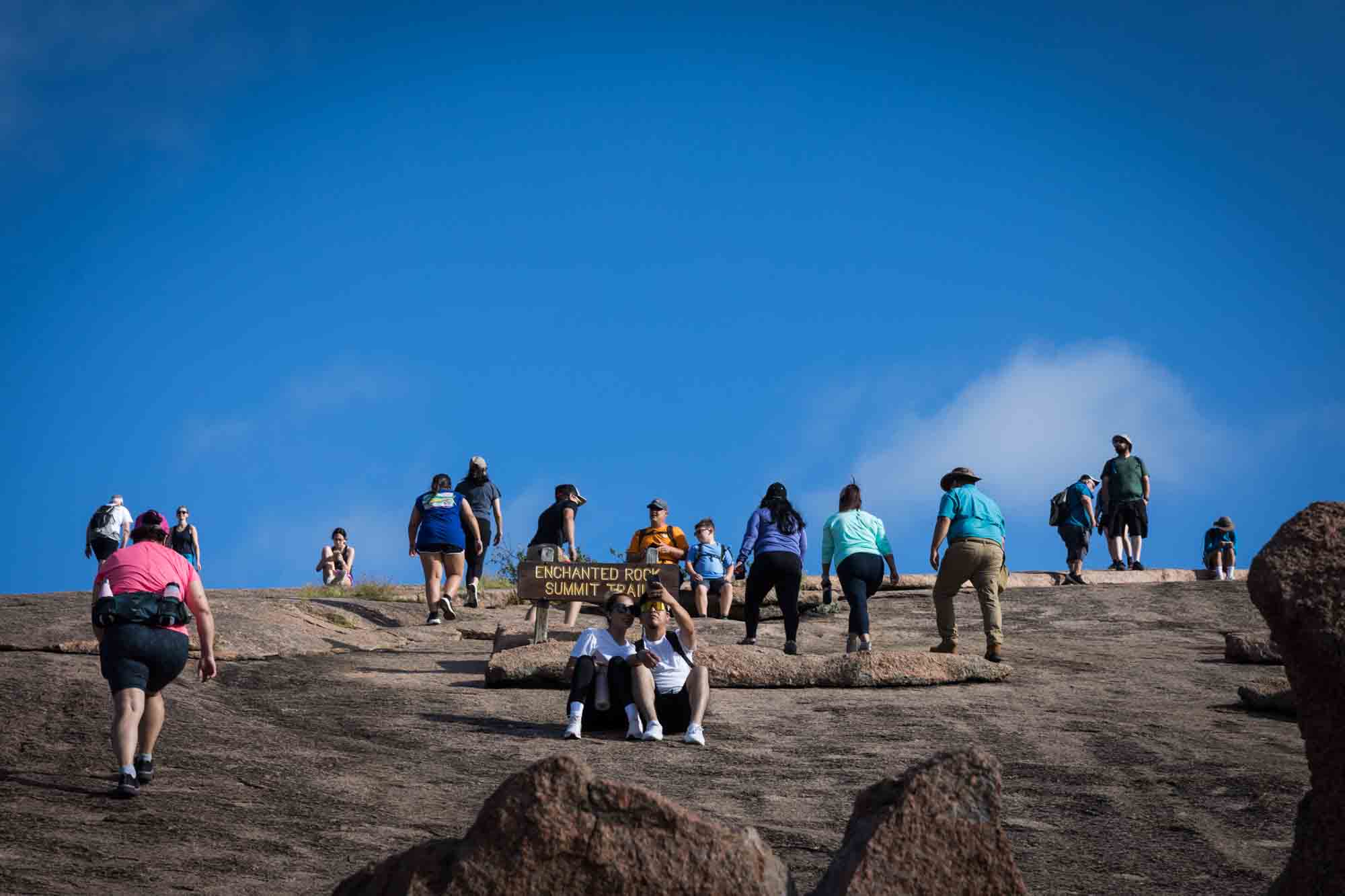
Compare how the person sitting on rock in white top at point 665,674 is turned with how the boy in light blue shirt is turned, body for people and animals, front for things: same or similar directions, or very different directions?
same or similar directions

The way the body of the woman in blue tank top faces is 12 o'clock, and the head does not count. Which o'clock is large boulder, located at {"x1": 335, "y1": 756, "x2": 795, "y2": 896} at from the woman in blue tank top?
The large boulder is roughly at 6 o'clock from the woman in blue tank top.

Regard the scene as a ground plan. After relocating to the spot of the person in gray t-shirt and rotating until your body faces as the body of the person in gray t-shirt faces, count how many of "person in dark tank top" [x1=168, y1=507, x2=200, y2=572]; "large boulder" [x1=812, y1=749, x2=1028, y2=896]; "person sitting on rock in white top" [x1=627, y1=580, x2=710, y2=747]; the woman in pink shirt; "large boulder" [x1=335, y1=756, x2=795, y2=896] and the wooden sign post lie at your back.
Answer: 5

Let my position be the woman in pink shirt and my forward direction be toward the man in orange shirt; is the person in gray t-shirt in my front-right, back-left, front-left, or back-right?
front-left

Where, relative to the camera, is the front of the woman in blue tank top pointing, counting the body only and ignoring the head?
away from the camera

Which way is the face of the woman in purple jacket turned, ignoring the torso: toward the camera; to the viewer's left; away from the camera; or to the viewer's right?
away from the camera

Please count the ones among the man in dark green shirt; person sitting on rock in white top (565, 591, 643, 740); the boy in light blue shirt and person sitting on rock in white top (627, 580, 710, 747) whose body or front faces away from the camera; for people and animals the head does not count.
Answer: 0

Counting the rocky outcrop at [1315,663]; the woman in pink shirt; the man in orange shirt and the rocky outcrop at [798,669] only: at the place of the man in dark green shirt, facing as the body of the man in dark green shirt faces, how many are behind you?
0

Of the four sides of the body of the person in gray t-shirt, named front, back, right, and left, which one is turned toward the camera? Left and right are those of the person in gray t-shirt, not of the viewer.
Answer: back

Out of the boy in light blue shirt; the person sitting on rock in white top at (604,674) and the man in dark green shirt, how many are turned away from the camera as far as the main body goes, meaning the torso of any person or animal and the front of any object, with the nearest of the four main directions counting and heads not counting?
0

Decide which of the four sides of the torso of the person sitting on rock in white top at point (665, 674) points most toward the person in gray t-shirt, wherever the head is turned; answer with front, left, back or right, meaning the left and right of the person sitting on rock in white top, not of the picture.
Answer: back

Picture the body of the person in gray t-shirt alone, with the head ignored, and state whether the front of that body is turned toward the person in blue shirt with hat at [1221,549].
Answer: no

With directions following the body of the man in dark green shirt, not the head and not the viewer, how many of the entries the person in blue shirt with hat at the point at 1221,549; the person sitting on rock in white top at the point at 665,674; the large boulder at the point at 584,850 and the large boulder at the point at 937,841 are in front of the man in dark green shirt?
3

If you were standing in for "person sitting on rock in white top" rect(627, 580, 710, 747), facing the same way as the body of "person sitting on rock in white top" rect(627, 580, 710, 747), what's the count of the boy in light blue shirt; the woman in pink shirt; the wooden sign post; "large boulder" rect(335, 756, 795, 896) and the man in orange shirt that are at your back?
3

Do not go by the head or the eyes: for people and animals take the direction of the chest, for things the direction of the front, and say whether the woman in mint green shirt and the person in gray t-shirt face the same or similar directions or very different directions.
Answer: same or similar directions

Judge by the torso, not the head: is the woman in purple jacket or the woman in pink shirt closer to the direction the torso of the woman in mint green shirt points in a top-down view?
the woman in purple jacket

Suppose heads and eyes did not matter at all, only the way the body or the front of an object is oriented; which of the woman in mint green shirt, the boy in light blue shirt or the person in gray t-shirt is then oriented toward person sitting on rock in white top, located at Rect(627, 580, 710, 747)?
the boy in light blue shirt

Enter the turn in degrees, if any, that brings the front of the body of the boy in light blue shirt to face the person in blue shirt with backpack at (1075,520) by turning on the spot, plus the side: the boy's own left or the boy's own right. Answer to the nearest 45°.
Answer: approximately 135° to the boy's own left

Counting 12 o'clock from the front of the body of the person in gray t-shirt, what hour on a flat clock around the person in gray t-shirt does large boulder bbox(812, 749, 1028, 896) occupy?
The large boulder is roughly at 6 o'clock from the person in gray t-shirt.

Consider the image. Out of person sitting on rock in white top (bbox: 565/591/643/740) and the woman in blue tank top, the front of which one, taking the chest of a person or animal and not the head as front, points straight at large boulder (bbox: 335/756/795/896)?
the person sitting on rock in white top

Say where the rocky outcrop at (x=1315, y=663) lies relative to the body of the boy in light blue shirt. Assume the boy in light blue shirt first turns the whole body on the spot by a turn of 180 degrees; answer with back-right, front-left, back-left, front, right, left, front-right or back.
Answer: back

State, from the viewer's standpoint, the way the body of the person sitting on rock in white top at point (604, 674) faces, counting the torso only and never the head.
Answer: toward the camera

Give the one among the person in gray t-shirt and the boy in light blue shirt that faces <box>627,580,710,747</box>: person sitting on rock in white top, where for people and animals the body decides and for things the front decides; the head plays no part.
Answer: the boy in light blue shirt
